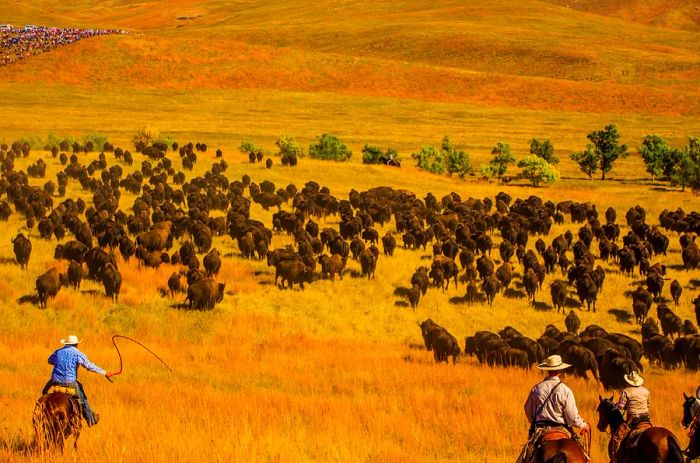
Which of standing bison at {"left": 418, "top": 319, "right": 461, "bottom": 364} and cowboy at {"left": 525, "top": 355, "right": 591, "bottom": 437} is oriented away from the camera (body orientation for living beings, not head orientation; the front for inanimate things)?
the cowboy

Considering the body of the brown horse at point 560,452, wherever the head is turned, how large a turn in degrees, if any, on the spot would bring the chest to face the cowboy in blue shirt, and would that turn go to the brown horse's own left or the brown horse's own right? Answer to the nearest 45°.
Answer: approximately 90° to the brown horse's own left

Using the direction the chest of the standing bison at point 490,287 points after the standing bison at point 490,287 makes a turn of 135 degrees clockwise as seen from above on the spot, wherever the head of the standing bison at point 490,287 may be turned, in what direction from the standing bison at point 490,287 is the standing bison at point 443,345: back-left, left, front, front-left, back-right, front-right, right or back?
front-right

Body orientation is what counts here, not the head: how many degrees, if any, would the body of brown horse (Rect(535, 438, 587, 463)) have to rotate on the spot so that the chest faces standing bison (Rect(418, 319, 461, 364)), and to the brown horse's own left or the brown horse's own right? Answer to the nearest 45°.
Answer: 0° — it already faces it

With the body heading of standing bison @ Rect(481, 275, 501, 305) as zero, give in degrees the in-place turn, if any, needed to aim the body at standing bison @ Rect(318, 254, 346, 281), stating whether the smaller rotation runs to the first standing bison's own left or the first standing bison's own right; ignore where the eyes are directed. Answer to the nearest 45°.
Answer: approximately 90° to the first standing bison's own left

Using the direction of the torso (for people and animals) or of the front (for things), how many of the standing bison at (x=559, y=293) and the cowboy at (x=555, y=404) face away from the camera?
2

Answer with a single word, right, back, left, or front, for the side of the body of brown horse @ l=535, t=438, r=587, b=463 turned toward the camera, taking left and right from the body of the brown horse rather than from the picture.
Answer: back

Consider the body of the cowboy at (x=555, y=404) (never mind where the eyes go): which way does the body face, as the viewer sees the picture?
away from the camera

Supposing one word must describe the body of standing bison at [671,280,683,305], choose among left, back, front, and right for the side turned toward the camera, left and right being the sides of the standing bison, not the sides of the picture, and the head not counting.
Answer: back
